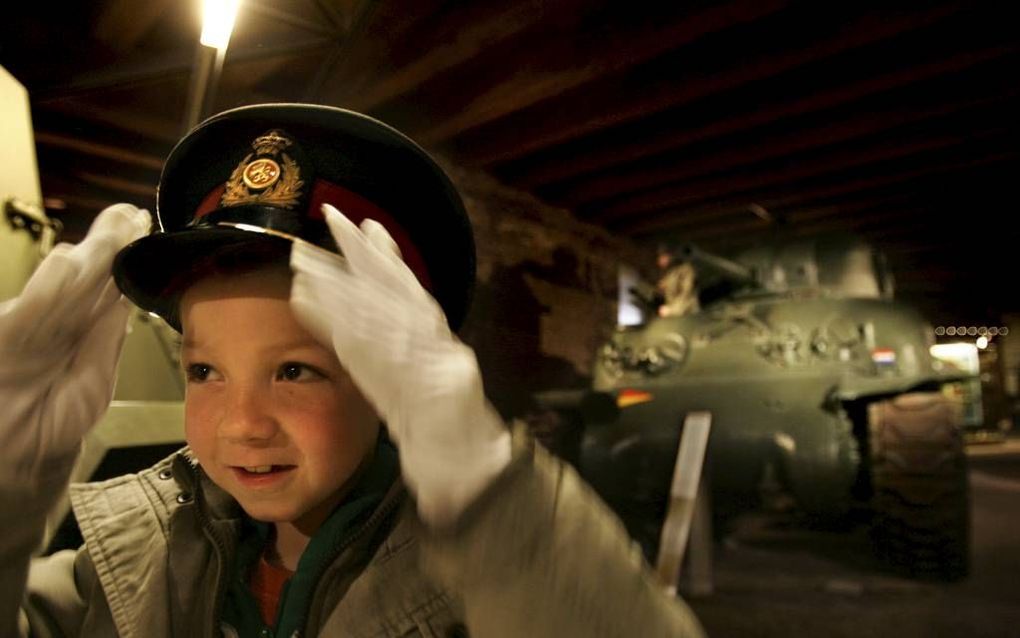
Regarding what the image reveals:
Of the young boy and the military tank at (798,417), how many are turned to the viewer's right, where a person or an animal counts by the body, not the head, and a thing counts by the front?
0

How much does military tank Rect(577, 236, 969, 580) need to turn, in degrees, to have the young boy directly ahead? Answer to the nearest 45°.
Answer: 0° — it already faces them

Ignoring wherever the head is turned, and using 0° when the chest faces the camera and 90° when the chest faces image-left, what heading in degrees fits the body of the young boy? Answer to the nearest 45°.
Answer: approximately 45°

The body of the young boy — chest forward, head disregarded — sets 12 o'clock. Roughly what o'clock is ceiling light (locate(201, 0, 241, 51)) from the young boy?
The ceiling light is roughly at 4 o'clock from the young boy.

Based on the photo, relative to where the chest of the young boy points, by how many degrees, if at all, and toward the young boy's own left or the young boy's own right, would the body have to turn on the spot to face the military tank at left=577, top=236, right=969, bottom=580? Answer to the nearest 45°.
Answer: approximately 180°

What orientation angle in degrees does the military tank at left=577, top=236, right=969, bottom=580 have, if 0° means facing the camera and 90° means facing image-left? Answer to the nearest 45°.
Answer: approximately 0°
